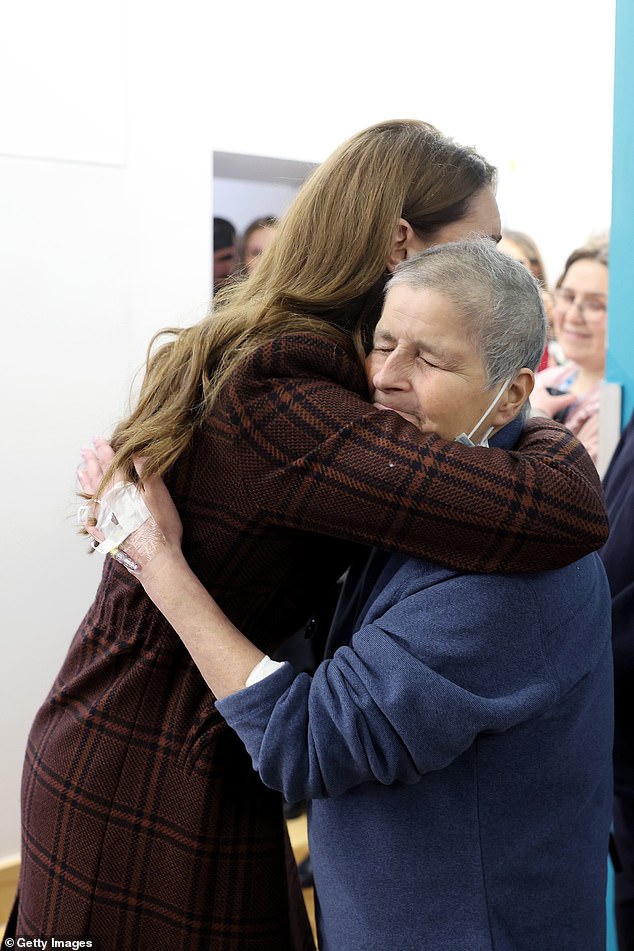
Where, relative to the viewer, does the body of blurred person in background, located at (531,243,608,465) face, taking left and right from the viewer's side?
facing the viewer and to the left of the viewer

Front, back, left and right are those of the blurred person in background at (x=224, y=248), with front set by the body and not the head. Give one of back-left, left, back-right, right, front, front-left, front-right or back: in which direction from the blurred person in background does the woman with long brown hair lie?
front

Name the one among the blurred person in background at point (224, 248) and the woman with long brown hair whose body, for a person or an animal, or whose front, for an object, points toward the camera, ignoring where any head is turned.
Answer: the blurred person in background

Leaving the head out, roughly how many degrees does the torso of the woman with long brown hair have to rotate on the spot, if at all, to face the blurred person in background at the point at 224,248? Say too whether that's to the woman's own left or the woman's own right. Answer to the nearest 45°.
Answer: approximately 90° to the woman's own left

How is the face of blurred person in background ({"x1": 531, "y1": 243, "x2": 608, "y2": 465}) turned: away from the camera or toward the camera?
toward the camera

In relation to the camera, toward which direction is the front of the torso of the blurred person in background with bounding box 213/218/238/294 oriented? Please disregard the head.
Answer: toward the camera

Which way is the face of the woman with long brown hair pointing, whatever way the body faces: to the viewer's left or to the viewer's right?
to the viewer's right

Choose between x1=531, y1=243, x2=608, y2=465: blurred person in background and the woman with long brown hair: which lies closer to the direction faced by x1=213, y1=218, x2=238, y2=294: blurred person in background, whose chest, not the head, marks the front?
the woman with long brown hair

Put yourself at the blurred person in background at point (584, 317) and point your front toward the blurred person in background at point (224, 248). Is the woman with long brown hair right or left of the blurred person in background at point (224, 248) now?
left

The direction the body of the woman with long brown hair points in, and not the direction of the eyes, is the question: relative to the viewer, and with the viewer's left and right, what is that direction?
facing to the right of the viewer
